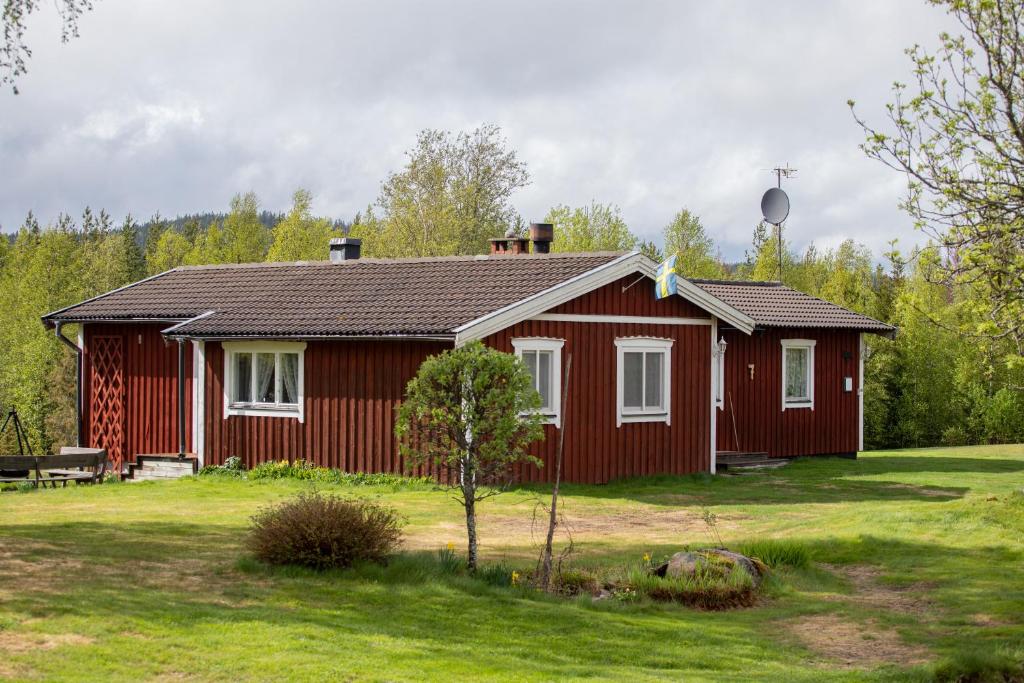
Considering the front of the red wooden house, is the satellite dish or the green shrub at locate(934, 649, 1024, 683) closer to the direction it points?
the green shrub

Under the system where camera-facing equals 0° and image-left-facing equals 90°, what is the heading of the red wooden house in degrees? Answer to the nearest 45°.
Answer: approximately 315°

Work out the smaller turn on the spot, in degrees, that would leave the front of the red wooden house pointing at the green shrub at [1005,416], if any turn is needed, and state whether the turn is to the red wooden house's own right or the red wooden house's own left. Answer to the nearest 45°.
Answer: approximately 90° to the red wooden house's own left

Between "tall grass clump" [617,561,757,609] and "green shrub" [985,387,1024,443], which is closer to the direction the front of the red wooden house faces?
the tall grass clump

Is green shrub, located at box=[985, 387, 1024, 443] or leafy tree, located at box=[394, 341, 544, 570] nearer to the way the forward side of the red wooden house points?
the leafy tree

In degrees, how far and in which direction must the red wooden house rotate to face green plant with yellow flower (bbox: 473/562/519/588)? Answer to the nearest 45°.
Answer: approximately 45° to its right

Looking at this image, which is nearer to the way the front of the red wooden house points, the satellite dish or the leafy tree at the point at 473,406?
the leafy tree

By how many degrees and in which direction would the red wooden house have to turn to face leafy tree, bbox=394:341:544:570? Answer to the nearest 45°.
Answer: approximately 45° to its right
